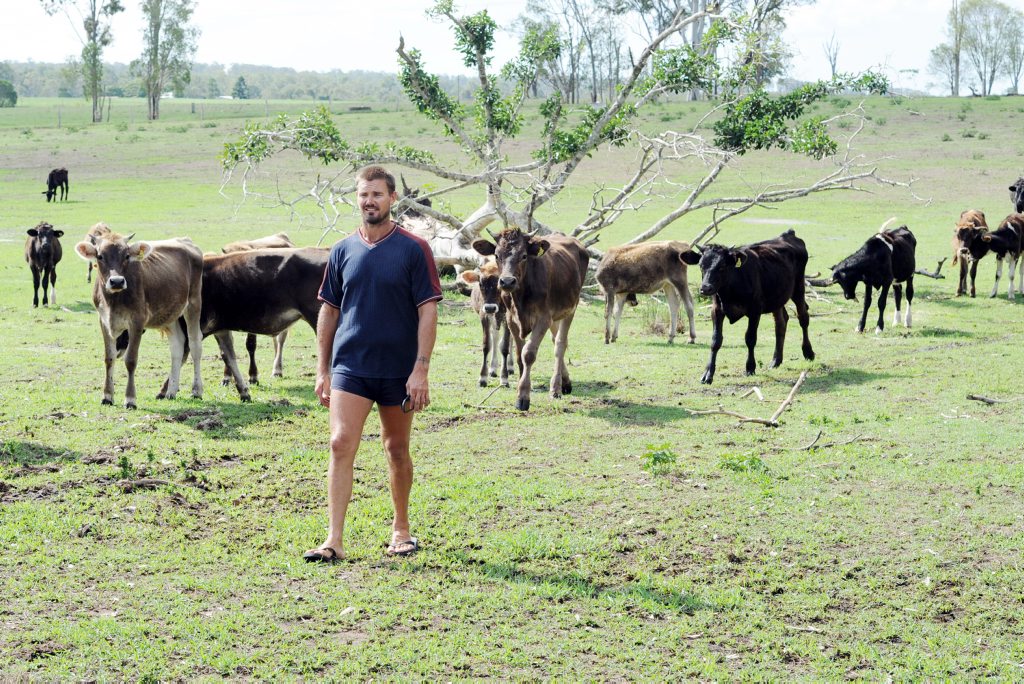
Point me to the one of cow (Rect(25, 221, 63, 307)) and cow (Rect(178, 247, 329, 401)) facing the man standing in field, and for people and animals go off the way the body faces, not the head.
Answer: cow (Rect(25, 221, 63, 307))

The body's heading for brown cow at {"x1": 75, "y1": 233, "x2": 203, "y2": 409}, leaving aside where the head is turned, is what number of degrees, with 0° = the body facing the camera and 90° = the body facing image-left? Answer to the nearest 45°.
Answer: approximately 45°

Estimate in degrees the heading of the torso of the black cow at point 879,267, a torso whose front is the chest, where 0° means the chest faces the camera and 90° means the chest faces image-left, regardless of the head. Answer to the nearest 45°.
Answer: approximately 45°

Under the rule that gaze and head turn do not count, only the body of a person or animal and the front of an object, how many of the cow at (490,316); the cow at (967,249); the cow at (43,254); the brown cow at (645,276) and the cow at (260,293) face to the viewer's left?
2

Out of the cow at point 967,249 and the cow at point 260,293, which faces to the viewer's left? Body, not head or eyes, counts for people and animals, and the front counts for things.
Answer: the cow at point 260,293

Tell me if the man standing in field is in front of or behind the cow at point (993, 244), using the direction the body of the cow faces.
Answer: in front

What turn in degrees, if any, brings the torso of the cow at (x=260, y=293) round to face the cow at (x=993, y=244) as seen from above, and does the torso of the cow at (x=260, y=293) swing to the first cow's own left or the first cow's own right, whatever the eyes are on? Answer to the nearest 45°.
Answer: approximately 135° to the first cow's own right

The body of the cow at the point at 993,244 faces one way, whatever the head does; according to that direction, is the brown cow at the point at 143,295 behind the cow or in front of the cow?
in front

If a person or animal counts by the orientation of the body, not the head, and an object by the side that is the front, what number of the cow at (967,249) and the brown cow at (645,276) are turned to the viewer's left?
1

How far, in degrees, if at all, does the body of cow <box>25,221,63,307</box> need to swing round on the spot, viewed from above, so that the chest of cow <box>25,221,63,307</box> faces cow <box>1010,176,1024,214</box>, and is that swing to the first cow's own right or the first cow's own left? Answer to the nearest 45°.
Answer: approximately 90° to the first cow's own left
